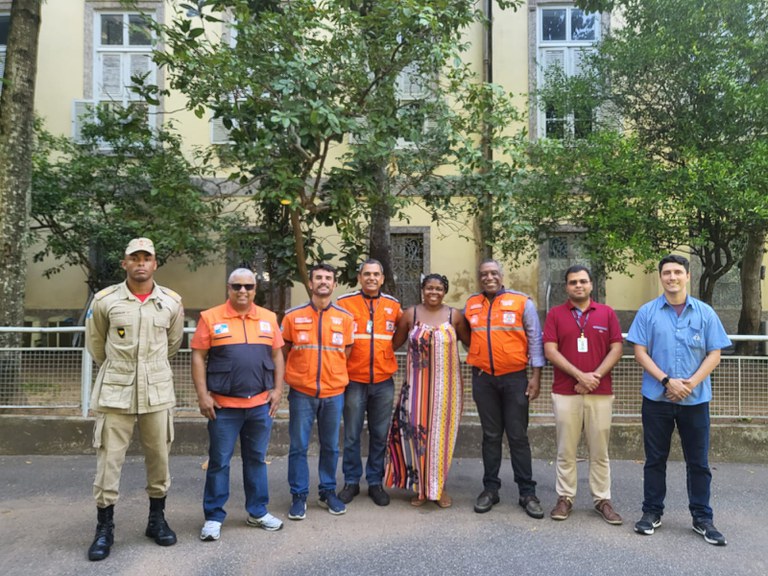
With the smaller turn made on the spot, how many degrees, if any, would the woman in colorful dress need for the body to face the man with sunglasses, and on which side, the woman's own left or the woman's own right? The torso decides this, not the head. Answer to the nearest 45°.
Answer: approximately 45° to the woman's own right

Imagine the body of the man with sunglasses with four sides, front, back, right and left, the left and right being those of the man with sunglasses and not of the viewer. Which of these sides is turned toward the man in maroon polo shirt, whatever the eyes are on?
left

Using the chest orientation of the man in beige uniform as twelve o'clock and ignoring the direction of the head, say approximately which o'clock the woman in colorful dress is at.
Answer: The woman in colorful dress is roughly at 9 o'clock from the man in beige uniform.

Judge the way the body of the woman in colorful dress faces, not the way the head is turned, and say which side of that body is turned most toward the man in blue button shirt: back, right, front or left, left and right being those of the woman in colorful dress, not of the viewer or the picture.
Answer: left

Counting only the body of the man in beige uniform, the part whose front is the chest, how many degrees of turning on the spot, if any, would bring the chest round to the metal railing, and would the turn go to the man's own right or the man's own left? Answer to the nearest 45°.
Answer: approximately 180°

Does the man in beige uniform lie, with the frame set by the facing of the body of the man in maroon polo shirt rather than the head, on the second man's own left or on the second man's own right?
on the second man's own right

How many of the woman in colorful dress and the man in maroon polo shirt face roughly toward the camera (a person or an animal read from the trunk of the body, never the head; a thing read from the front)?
2
